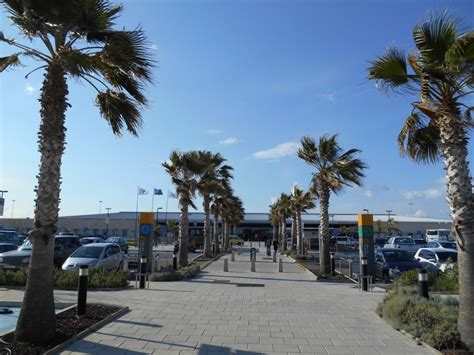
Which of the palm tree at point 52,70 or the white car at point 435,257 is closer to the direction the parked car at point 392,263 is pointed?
the palm tree

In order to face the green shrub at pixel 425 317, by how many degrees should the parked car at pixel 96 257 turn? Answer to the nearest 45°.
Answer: approximately 90° to its left

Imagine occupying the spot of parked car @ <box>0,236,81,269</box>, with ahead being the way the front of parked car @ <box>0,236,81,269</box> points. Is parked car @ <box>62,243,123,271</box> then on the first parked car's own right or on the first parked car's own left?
on the first parked car's own left

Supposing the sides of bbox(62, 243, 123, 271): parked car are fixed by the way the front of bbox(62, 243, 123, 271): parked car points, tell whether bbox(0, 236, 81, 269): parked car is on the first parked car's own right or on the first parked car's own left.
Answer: on the first parked car's own right

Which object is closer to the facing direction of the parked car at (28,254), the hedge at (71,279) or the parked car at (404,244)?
the hedge

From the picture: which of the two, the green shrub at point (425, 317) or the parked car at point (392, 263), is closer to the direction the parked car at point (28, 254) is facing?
the green shrub

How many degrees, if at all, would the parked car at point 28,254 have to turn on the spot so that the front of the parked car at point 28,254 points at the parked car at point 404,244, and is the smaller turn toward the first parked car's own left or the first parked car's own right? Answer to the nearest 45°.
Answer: approximately 135° to the first parked car's own left
